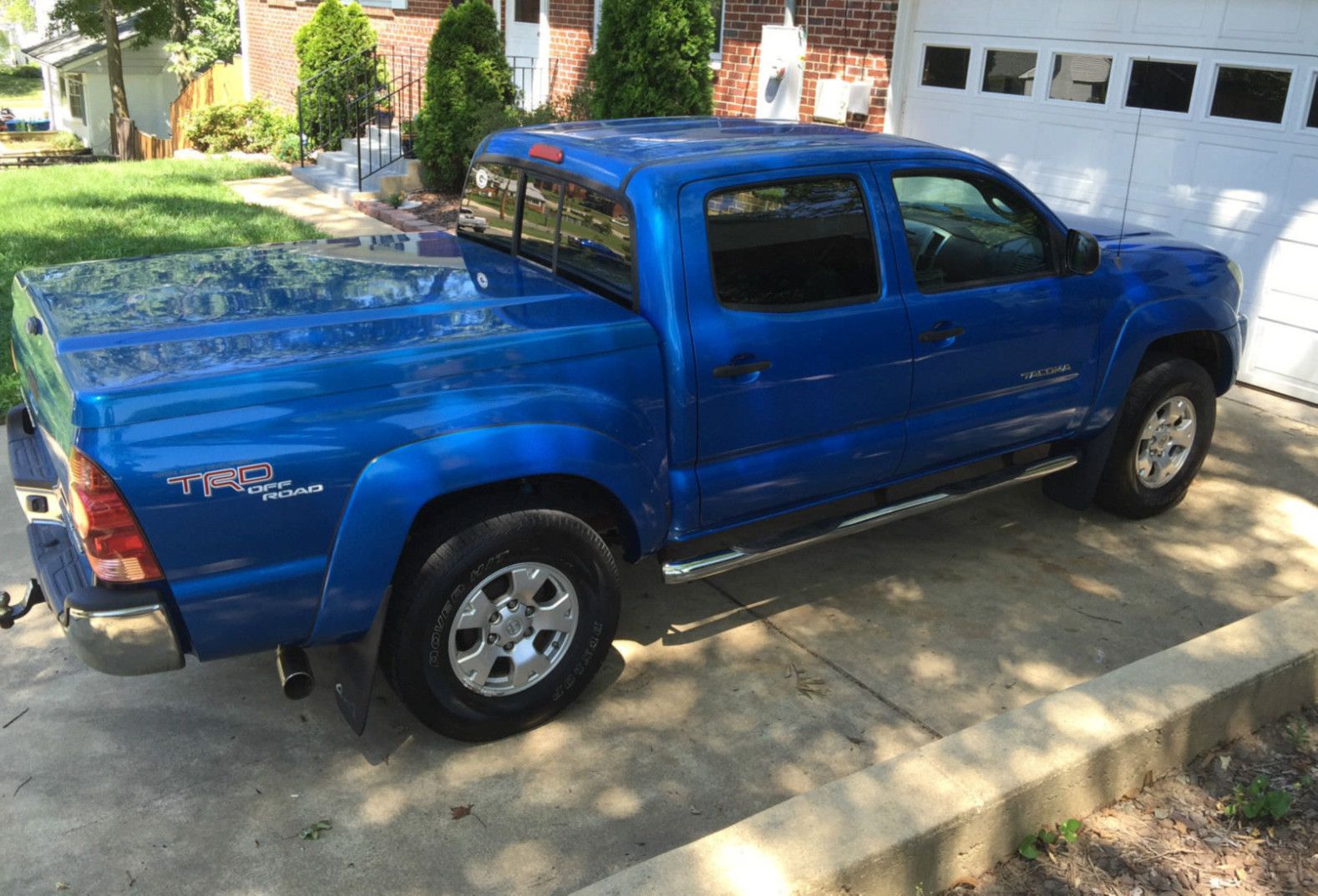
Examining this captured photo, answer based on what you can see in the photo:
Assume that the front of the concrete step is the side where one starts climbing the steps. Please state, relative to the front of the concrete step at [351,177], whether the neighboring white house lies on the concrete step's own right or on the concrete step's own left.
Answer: on the concrete step's own right

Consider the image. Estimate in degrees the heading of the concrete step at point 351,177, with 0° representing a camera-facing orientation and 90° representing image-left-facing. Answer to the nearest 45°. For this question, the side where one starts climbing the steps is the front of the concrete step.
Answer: approximately 45°

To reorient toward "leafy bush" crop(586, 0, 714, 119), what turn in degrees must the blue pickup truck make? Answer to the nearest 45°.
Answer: approximately 45° to its left

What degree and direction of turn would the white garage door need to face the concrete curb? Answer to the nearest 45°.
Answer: approximately 45° to its left

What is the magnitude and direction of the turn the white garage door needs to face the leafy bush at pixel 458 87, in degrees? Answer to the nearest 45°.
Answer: approximately 90° to its right

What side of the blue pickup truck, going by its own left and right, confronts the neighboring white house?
left

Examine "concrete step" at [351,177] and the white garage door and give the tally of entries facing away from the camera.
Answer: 0

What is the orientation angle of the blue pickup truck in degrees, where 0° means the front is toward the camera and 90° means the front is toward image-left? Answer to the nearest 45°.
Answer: approximately 225°

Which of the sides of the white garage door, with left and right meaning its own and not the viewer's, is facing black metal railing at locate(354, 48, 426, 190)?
right

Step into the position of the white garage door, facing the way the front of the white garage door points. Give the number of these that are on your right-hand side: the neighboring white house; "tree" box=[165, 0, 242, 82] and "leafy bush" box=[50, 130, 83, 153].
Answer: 3

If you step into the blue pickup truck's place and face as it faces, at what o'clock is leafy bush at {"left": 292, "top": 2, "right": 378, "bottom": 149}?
The leafy bush is roughly at 10 o'clock from the blue pickup truck.

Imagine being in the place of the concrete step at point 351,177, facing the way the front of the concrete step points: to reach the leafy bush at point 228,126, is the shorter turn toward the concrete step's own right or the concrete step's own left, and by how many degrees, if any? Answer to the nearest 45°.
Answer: approximately 135° to the concrete step's own right

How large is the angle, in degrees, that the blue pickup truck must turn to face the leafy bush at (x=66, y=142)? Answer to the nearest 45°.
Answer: approximately 90° to its left

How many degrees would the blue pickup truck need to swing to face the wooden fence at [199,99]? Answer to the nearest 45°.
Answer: approximately 45° to its left

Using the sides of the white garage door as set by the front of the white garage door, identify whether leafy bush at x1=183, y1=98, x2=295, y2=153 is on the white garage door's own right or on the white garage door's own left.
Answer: on the white garage door's own right
